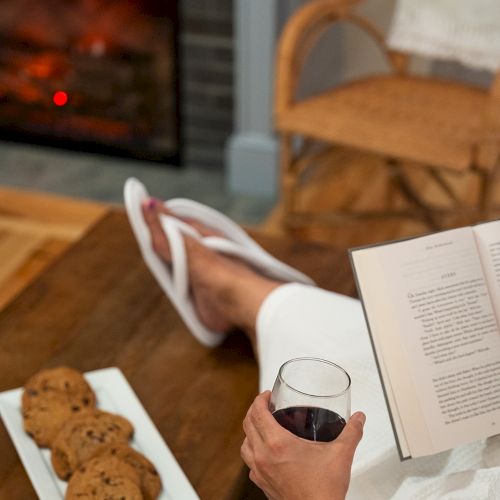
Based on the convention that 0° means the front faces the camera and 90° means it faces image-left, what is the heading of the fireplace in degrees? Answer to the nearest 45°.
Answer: approximately 45°

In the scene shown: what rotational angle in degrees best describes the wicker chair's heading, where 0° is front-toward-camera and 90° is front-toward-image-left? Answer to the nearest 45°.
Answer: approximately 45°

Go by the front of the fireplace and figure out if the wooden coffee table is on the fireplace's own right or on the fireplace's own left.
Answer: on the fireplace's own left

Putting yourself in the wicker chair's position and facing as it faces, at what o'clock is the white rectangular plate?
The white rectangular plate is roughly at 11 o'clock from the wicker chair.

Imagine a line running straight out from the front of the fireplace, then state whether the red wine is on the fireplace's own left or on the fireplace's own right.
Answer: on the fireplace's own left

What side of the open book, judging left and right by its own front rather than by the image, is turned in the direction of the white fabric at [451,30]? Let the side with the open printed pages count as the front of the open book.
back

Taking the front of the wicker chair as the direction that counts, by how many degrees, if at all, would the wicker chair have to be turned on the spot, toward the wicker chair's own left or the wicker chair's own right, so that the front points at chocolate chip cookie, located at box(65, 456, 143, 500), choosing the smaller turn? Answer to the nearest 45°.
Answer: approximately 45° to the wicker chair's own left

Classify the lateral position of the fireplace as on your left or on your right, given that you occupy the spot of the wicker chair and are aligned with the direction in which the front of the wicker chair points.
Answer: on your right
